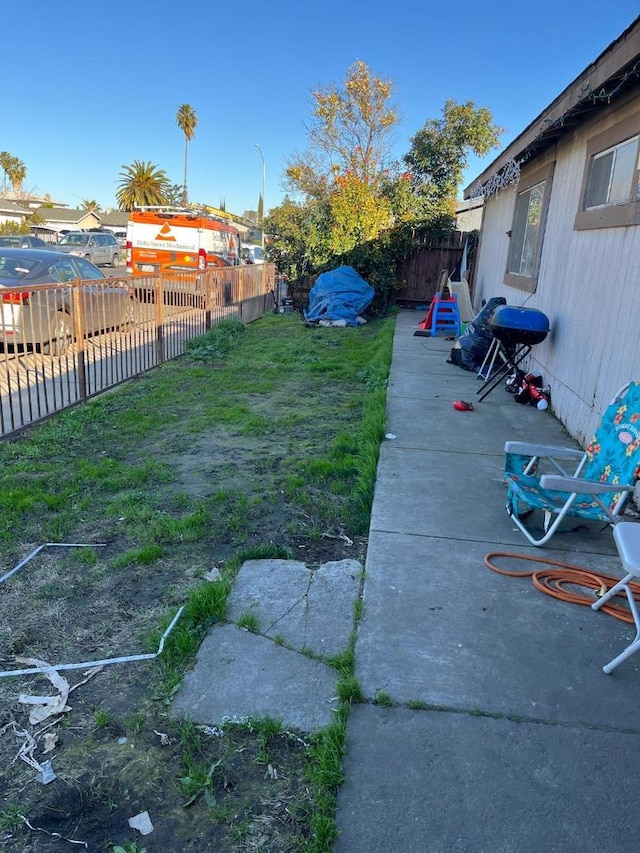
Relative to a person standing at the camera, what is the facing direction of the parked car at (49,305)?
facing away from the viewer and to the right of the viewer

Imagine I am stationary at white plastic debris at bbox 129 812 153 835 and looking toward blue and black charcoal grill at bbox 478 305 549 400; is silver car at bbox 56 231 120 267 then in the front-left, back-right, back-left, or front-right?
front-left

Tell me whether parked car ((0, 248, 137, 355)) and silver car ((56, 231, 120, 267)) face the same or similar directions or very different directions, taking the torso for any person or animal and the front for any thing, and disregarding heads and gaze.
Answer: very different directions

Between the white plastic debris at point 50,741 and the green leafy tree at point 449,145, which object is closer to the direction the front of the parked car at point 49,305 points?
the green leafy tree

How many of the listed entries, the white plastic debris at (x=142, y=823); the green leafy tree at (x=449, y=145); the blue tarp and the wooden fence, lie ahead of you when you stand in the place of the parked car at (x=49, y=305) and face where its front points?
3

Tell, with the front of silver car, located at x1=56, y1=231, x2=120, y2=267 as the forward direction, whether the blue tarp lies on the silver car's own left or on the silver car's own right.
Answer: on the silver car's own left

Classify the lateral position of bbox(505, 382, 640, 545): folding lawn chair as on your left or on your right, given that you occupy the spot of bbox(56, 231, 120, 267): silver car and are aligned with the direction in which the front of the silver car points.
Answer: on your left

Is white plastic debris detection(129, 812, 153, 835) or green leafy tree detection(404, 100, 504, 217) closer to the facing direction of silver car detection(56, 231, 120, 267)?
the white plastic debris

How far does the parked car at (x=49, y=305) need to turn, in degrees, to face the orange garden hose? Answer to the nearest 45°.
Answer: approximately 90° to its right

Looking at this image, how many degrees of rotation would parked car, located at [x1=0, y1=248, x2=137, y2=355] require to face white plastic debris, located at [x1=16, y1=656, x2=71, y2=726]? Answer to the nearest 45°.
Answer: approximately 135° to its right

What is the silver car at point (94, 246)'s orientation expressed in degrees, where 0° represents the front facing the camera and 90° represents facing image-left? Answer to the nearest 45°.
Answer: approximately 45°

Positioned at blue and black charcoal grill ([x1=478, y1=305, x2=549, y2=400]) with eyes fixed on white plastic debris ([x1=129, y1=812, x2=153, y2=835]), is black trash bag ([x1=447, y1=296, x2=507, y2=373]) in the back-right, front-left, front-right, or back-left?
back-right
